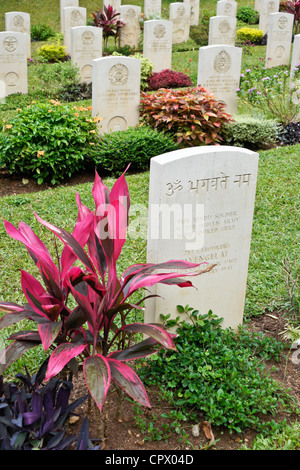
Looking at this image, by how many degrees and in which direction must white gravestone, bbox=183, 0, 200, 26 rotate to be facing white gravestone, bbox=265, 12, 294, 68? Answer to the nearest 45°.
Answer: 0° — it already faces it

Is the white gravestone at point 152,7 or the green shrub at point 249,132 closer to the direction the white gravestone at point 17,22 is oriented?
the green shrub

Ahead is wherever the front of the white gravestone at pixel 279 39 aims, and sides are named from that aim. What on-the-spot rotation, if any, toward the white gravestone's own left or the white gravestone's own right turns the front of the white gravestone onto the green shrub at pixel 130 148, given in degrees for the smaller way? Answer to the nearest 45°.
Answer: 0° — it already faces it

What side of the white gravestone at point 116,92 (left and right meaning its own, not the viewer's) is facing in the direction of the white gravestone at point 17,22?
back

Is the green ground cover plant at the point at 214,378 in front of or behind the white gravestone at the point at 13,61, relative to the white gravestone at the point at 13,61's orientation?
in front

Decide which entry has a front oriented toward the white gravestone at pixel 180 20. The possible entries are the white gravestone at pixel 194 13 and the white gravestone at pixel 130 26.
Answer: the white gravestone at pixel 194 13

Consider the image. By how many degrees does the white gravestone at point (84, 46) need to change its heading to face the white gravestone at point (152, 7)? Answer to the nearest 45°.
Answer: approximately 180°
